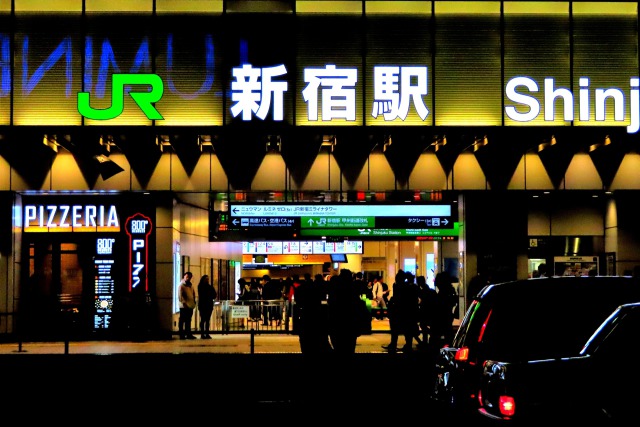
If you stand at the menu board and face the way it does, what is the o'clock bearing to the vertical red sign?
The vertical red sign is roughly at 10 o'clock from the menu board.

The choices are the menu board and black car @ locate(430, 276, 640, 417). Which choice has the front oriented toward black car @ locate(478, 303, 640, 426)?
the menu board

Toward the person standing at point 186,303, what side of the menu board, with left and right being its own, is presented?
left

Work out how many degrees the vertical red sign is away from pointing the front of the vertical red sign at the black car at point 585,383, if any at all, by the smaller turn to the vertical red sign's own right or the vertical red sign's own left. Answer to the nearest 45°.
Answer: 0° — it already faces it

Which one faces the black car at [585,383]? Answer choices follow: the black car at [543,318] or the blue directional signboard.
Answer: the blue directional signboard

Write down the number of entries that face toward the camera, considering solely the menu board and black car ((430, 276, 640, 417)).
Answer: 1

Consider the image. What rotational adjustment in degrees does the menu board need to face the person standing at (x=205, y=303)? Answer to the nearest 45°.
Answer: approximately 90° to its left

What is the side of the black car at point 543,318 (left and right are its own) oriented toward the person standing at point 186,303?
left

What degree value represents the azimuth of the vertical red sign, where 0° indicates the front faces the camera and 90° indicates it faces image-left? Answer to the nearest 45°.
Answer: approximately 0°
